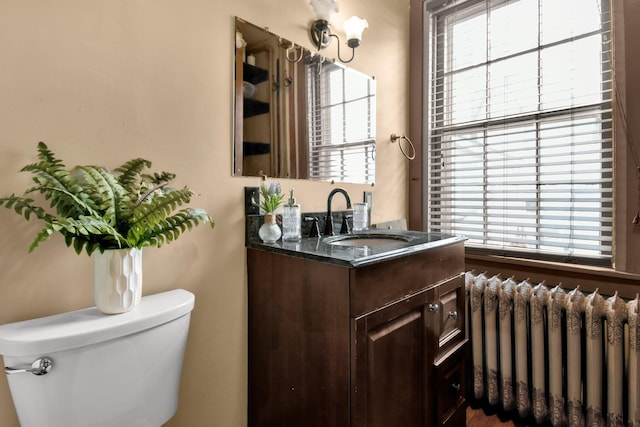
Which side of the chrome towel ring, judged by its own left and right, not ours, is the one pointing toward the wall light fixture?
right

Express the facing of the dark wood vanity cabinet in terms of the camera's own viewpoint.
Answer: facing the viewer and to the right of the viewer

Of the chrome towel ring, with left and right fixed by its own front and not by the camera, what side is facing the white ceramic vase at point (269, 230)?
right

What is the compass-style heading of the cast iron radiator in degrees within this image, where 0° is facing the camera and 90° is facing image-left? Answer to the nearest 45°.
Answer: approximately 45°

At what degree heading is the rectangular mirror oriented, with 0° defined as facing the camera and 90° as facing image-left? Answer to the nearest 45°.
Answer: approximately 315°

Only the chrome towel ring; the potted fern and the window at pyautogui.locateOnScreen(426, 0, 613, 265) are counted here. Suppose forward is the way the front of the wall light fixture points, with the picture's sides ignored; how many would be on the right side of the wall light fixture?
1

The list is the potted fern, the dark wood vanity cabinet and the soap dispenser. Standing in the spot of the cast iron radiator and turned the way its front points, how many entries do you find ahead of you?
3
